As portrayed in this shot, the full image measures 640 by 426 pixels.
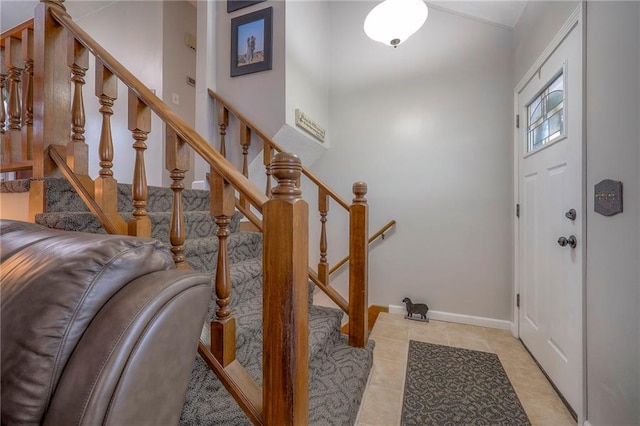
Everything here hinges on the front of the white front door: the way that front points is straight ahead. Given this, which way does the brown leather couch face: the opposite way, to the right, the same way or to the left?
to the left

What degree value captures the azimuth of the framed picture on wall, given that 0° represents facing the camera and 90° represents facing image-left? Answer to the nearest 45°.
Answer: approximately 45°

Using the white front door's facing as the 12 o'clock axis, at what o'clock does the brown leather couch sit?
The brown leather couch is roughly at 11 o'clock from the white front door.

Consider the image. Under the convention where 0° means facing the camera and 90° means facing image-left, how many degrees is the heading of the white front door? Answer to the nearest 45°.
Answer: approximately 45°

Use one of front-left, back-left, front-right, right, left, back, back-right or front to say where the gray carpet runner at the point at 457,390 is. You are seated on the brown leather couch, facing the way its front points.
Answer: back-left

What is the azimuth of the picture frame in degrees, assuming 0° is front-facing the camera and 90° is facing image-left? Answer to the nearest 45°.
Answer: approximately 45°

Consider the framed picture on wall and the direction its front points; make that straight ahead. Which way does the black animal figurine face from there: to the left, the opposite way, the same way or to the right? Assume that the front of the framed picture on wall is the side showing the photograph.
to the right

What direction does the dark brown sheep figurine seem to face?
to the viewer's left

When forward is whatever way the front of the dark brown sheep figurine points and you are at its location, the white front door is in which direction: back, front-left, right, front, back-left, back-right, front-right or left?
back-left
